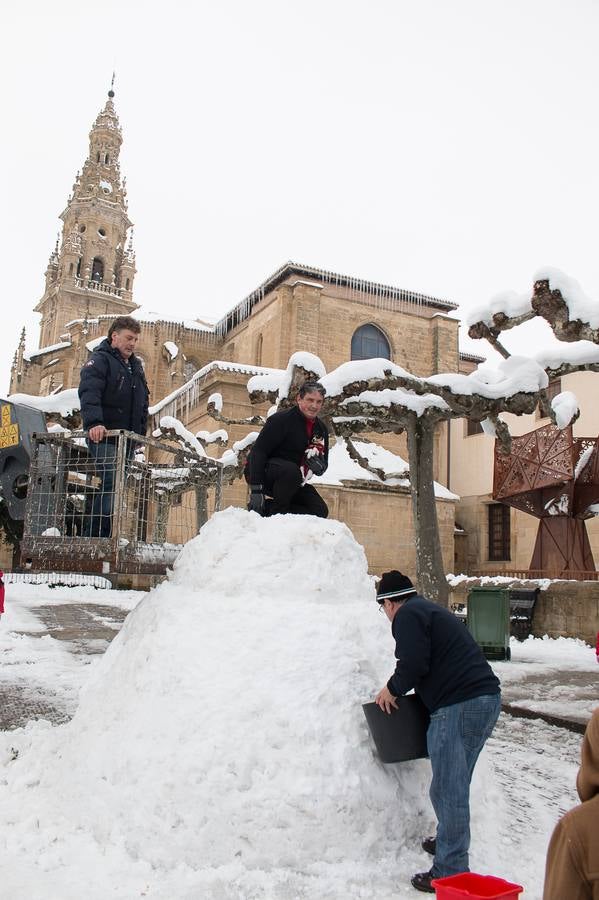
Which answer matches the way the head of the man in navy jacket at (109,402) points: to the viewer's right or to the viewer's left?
to the viewer's right

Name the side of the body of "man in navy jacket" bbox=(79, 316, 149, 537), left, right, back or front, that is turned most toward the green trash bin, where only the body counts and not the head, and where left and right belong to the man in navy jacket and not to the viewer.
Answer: left

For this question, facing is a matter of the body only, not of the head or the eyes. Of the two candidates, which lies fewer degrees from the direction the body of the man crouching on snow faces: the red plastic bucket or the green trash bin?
the red plastic bucket

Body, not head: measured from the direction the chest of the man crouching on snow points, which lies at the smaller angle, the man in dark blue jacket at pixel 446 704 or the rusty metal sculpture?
the man in dark blue jacket

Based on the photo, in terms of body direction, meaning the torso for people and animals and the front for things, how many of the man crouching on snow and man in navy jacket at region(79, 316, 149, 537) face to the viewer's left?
0

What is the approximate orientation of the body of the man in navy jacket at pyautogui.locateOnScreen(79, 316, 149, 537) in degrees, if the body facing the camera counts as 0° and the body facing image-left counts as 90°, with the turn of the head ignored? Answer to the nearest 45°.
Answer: approximately 315°

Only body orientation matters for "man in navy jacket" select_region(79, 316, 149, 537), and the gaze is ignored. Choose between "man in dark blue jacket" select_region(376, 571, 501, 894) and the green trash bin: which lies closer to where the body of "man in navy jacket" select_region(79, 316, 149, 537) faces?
the man in dark blue jacket

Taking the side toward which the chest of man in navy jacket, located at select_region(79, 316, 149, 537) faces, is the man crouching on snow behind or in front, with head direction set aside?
in front

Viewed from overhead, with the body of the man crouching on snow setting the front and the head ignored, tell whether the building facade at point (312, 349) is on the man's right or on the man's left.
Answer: on the man's left

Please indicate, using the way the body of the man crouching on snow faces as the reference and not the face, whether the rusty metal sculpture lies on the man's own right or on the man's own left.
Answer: on the man's own left

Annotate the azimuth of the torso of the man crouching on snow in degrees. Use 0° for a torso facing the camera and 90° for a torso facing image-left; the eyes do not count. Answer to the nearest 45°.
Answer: approximately 315°
